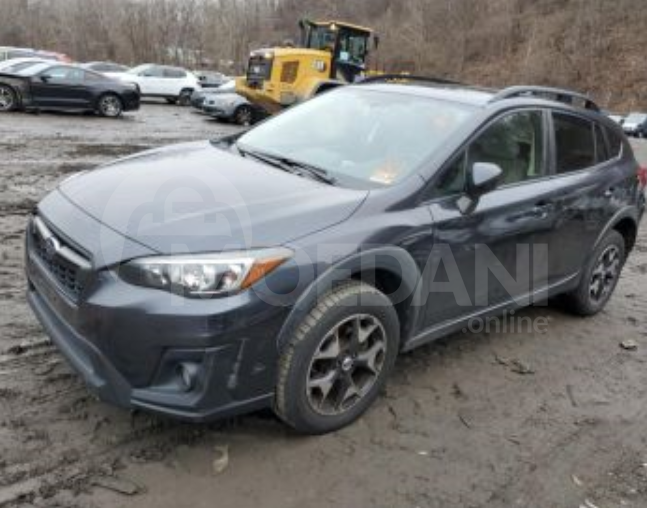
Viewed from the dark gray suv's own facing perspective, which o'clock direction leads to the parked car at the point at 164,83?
The parked car is roughly at 4 o'clock from the dark gray suv.

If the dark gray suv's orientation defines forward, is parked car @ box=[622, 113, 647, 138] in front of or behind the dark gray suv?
behind
